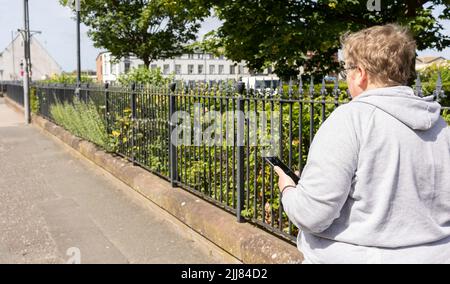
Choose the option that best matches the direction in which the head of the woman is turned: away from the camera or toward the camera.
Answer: away from the camera

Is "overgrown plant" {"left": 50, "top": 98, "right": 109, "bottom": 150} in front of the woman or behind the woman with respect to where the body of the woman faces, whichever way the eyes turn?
in front

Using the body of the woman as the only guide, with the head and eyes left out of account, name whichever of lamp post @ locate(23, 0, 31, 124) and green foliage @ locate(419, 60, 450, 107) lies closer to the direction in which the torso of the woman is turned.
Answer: the lamp post

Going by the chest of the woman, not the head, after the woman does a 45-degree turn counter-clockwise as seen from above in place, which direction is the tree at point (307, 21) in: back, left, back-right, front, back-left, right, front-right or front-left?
right

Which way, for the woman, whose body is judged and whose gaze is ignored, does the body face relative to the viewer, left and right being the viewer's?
facing away from the viewer and to the left of the viewer

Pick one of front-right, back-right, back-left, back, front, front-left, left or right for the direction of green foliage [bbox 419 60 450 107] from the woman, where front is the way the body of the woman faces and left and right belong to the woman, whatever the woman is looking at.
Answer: front-right

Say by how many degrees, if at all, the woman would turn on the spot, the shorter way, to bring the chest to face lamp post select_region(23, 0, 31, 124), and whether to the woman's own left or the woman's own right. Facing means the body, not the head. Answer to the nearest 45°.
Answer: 0° — they already face it

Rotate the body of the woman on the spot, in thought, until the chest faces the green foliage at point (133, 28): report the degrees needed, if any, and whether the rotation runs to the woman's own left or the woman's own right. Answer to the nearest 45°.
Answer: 0° — they already face it

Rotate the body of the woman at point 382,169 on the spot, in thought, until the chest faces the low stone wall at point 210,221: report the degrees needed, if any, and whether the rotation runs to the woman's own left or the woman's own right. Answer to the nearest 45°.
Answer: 0° — they already face it
